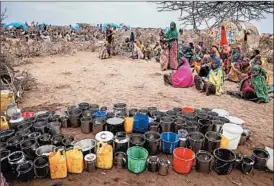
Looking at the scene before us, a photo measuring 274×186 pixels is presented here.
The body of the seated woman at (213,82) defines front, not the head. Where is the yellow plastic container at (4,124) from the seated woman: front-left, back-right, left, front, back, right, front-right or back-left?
front

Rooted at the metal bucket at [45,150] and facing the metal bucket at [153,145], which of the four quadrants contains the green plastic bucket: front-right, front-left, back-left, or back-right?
front-right

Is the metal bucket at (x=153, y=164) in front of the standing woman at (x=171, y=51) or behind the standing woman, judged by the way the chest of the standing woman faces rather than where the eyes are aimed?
in front

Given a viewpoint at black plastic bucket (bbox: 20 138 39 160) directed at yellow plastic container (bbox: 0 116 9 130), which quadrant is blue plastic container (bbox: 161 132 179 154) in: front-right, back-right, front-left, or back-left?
back-right

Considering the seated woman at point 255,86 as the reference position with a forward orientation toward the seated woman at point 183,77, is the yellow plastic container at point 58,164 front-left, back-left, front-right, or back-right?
front-left

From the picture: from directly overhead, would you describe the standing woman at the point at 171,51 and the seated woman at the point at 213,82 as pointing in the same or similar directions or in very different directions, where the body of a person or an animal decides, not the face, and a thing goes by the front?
same or similar directions

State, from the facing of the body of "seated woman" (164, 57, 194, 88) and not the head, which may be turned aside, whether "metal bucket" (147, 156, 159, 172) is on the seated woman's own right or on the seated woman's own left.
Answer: on the seated woman's own left

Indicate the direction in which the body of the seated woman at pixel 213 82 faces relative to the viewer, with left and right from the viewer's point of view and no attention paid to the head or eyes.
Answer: facing the viewer and to the left of the viewer

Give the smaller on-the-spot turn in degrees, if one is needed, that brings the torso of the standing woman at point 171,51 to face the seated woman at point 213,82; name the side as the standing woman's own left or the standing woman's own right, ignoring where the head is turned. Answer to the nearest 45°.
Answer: approximately 45° to the standing woman's own left

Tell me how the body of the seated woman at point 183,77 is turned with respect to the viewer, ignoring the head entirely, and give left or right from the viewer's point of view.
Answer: facing to the left of the viewer
